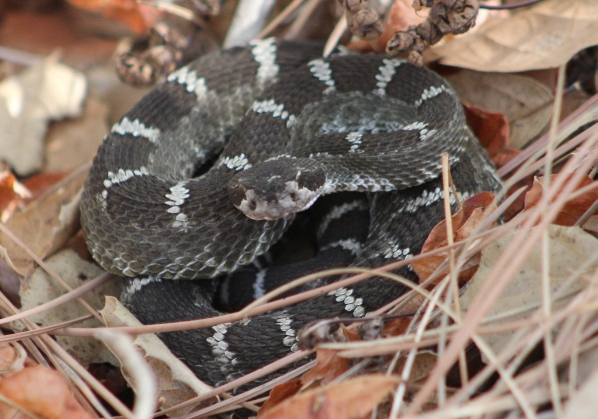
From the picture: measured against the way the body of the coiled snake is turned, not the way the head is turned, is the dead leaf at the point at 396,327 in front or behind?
in front

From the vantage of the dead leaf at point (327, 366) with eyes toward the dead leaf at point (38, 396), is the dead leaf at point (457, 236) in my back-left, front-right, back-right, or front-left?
back-right

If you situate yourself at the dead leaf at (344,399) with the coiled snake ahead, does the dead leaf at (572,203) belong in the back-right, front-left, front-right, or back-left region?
front-right

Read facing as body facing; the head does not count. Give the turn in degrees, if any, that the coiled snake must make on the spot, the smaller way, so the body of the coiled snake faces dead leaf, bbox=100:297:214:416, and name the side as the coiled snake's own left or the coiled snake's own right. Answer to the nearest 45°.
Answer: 0° — it already faces it

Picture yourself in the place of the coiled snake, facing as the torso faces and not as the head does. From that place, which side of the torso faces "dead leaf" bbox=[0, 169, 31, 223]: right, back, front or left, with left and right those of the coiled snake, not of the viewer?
right

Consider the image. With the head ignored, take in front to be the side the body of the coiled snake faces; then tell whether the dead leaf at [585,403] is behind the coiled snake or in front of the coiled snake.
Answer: in front

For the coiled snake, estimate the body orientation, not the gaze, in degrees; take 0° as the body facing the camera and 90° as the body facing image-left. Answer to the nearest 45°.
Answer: approximately 0°

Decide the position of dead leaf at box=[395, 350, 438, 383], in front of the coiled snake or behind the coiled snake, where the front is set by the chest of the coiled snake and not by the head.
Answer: in front

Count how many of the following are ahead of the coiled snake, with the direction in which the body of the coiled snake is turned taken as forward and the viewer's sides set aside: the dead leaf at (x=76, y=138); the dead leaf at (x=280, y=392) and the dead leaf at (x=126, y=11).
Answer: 1

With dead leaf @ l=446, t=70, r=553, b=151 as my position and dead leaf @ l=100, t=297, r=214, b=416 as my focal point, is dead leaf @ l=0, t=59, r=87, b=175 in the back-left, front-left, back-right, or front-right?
front-right
